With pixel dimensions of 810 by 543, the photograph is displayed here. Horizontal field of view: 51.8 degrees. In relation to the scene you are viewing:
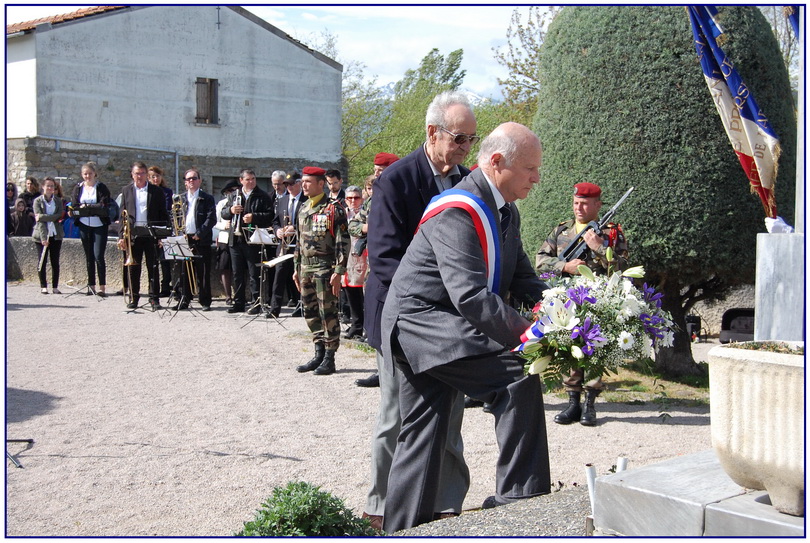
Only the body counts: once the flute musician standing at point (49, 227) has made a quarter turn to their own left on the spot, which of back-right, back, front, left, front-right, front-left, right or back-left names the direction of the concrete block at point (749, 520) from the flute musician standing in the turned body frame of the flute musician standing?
right

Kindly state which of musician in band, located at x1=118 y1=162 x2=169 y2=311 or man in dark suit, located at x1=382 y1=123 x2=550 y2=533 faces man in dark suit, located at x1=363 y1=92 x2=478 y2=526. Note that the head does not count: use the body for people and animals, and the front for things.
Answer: the musician in band

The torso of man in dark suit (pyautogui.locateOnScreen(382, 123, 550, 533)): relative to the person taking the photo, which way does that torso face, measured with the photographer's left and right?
facing to the right of the viewer

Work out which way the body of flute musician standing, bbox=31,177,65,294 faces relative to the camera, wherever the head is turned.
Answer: toward the camera

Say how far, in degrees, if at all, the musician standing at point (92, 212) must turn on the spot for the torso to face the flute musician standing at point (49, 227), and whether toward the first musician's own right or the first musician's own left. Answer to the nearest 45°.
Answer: approximately 135° to the first musician's own right

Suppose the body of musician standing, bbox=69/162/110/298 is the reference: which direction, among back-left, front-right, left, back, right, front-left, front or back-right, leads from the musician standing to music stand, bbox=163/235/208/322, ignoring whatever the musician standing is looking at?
front-left

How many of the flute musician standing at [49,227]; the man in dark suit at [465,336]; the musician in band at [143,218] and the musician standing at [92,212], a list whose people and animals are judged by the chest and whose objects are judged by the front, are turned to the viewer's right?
1

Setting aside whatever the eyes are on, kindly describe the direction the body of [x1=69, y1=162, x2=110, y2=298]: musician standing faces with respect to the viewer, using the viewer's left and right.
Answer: facing the viewer

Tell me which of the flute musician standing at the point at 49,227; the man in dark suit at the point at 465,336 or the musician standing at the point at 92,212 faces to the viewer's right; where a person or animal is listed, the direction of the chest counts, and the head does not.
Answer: the man in dark suit

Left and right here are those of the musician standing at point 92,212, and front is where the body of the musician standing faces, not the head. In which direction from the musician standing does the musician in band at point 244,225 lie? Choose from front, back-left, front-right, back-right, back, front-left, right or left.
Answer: front-left

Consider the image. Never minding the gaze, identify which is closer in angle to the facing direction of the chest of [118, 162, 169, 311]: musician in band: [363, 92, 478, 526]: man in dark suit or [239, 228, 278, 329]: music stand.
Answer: the man in dark suit

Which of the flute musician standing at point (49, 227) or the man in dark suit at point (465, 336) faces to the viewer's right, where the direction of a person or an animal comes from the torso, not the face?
the man in dark suit

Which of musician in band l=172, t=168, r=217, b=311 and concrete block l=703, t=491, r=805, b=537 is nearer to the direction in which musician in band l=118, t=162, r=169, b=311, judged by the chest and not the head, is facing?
the concrete block

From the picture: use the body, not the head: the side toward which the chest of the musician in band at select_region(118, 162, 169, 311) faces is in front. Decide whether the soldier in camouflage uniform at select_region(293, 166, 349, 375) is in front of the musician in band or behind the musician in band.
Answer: in front

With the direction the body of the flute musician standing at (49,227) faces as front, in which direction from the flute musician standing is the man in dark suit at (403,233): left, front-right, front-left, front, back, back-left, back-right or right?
front

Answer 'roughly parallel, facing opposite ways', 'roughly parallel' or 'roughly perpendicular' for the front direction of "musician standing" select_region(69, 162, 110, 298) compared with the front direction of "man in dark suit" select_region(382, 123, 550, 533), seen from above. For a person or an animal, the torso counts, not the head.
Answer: roughly perpendicular
